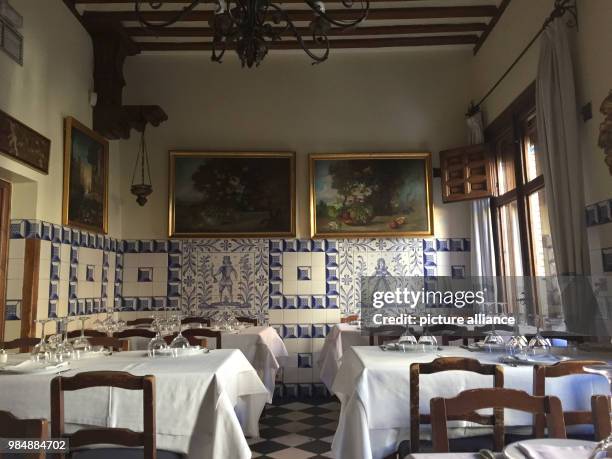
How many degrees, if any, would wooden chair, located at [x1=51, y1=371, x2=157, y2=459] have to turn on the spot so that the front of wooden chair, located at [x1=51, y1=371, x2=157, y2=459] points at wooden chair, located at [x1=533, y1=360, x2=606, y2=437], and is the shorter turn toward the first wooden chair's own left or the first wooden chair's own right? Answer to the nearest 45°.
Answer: approximately 90° to the first wooden chair's own right

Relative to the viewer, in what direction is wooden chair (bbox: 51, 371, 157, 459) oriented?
away from the camera

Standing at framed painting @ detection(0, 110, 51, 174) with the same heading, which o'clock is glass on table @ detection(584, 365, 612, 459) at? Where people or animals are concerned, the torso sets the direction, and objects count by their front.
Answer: The glass on table is roughly at 1 o'clock from the framed painting.

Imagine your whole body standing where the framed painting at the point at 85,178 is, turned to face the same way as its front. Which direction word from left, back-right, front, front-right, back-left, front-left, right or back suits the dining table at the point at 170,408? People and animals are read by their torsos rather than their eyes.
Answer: front-right

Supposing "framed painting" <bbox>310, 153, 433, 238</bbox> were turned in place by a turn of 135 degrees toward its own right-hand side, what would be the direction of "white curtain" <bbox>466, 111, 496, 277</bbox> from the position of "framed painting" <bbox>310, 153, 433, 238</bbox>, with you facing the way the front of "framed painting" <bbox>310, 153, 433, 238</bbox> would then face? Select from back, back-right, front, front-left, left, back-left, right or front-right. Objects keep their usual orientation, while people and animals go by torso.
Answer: back-right

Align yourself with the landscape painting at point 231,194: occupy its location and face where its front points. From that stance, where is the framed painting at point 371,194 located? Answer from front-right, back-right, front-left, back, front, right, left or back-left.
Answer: left

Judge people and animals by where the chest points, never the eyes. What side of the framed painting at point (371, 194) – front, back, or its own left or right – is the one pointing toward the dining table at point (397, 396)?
front

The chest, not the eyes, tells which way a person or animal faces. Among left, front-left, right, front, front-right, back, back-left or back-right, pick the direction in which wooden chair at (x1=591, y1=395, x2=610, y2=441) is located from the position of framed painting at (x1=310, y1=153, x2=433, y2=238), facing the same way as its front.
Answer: front

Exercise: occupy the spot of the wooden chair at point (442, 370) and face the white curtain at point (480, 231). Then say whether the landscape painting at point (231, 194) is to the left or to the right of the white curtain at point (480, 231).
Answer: left

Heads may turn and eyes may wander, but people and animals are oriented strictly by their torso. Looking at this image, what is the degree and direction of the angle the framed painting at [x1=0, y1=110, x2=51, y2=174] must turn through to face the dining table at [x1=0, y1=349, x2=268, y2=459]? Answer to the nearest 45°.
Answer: approximately 45° to its right

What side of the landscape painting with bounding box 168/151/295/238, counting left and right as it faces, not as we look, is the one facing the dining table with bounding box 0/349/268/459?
front

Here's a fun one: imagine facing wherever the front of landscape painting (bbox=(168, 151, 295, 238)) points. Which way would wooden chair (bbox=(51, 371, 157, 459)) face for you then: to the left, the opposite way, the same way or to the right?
the opposite way

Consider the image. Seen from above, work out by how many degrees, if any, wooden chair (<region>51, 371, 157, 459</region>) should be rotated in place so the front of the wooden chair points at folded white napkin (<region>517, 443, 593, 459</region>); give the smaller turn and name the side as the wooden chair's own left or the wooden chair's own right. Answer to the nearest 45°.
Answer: approximately 135° to the wooden chair's own right

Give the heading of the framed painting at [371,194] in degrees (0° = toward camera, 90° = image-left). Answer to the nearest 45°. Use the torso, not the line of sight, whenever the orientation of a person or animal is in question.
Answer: approximately 0°

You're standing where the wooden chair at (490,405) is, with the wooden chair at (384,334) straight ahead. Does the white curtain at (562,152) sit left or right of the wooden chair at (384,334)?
right

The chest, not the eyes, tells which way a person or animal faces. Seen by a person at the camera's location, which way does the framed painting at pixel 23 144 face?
facing the viewer and to the right of the viewer
